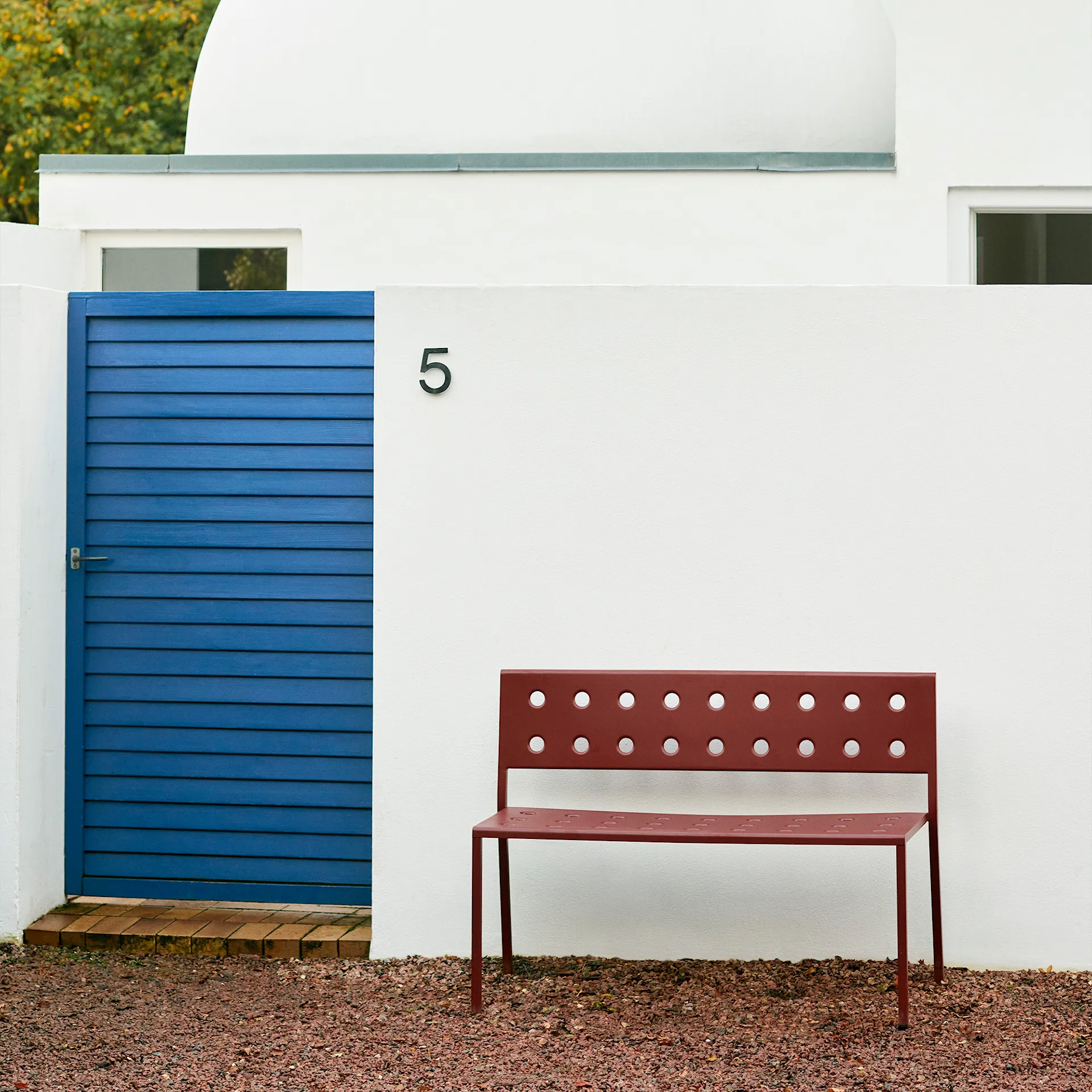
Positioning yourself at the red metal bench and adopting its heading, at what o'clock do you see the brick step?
The brick step is roughly at 3 o'clock from the red metal bench.

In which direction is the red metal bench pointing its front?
toward the camera

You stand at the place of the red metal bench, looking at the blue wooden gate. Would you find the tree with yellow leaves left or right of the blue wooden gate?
right

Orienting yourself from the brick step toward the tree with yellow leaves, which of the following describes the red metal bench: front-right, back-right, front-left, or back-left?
back-right

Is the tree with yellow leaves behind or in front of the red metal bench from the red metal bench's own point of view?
behind

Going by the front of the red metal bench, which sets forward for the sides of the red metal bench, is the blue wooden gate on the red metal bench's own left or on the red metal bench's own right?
on the red metal bench's own right
